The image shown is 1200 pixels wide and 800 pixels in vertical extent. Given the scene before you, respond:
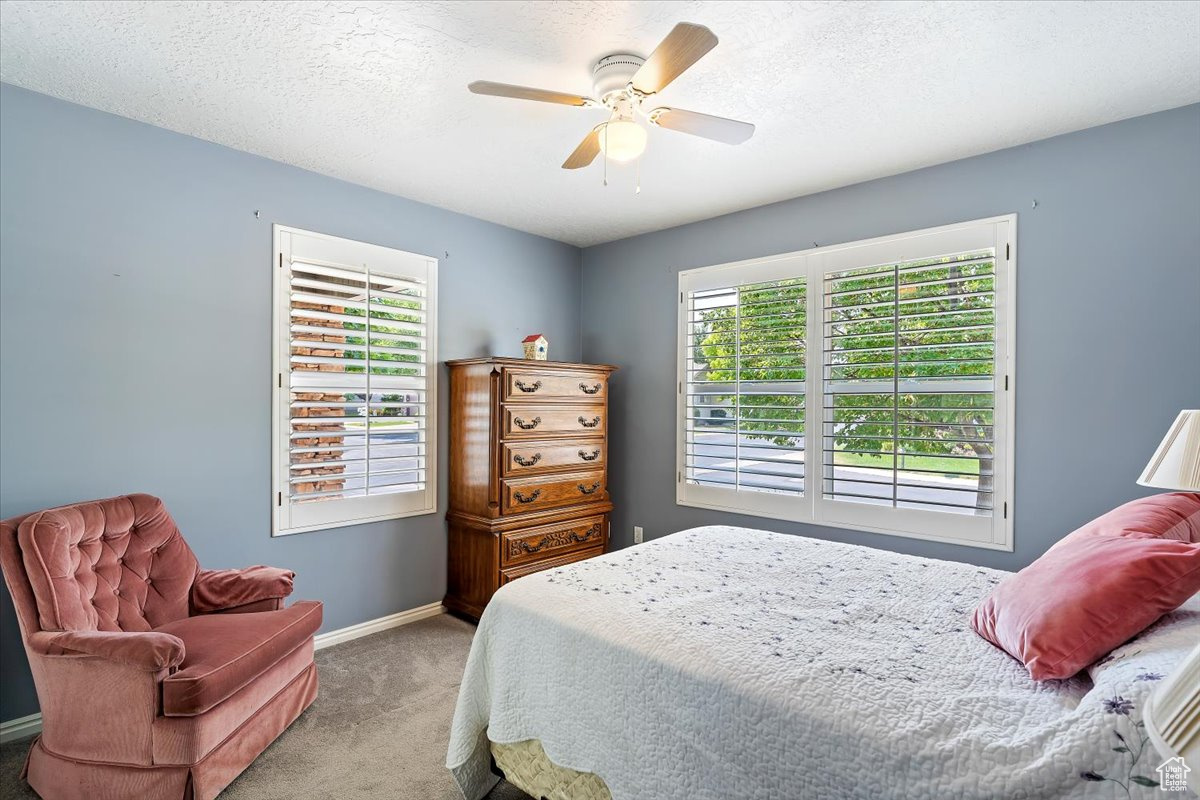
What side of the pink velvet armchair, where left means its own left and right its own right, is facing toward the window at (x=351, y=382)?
left

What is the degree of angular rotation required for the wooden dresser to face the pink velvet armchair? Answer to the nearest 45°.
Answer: approximately 90° to its right

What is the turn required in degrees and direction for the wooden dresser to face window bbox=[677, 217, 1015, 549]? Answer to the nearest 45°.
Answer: approximately 45° to its left

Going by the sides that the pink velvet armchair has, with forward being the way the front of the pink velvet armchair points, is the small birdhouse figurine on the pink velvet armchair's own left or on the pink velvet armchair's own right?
on the pink velvet armchair's own left

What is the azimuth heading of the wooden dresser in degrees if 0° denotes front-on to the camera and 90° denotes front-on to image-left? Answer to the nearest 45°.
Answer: approximately 315°

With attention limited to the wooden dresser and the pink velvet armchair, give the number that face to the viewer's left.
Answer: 0

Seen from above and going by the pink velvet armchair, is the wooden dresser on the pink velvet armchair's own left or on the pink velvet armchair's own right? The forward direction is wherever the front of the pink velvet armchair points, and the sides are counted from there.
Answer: on the pink velvet armchair's own left

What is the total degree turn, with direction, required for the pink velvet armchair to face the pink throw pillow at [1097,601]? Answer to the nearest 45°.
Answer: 0° — it already faces it

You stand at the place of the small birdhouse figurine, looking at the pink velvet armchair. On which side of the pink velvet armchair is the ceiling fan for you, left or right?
left

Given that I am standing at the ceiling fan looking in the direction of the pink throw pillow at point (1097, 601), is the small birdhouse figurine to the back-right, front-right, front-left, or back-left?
back-left

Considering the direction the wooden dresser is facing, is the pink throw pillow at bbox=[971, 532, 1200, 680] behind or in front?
in front
